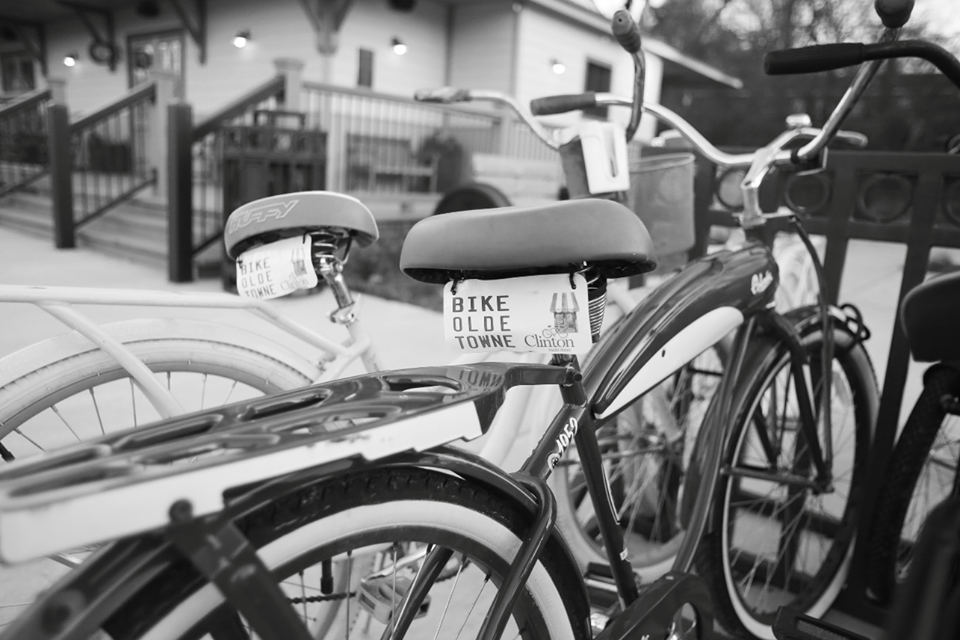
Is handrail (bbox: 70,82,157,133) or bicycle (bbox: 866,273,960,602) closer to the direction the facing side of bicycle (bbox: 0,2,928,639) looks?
the bicycle

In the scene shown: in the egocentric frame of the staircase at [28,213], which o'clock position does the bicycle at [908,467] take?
The bicycle is roughly at 10 o'clock from the staircase.

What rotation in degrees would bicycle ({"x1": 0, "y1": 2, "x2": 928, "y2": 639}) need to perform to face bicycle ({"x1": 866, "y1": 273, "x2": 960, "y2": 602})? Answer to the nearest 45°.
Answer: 0° — it already faces it

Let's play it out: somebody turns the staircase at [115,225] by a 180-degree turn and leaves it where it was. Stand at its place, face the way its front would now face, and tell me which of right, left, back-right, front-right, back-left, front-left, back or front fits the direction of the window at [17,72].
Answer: front-left

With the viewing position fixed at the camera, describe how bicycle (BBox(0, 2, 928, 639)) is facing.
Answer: facing away from the viewer and to the right of the viewer

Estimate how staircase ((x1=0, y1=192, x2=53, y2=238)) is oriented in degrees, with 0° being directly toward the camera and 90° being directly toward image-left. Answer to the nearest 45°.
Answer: approximately 45°

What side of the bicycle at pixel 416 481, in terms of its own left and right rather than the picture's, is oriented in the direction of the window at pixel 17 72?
left
